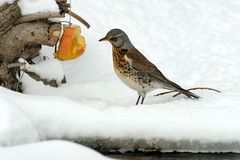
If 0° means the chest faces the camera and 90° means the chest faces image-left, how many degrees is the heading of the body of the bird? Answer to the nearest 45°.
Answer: approximately 90°

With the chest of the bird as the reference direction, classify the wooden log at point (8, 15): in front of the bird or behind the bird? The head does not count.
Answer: in front

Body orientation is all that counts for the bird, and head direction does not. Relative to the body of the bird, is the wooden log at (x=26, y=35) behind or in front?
in front

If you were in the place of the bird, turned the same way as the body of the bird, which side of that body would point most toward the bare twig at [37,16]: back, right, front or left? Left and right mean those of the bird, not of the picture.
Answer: front
